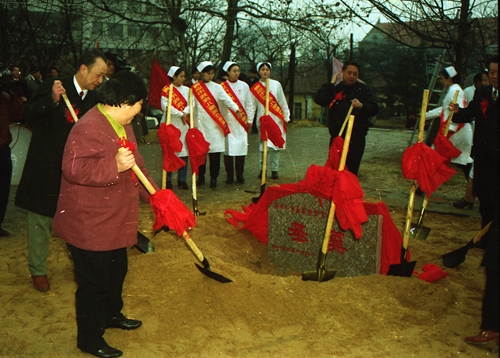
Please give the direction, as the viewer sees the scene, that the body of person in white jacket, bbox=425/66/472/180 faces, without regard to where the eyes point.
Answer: to the viewer's left

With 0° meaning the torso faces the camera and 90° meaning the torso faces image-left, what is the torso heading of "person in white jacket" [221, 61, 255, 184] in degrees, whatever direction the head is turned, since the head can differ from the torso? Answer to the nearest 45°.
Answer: approximately 0°

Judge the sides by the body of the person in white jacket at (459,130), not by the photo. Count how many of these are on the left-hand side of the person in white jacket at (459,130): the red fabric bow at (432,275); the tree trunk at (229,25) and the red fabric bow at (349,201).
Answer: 2

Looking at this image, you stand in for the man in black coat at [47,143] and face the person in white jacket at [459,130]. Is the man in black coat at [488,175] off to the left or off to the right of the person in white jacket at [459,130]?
right

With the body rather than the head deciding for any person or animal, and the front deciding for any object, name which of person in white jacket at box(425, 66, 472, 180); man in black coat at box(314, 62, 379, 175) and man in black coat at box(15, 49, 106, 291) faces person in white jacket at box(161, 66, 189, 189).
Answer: person in white jacket at box(425, 66, 472, 180)

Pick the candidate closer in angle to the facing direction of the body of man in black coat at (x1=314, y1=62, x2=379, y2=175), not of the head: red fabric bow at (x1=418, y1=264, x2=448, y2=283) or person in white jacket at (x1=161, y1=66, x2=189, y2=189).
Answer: the red fabric bow

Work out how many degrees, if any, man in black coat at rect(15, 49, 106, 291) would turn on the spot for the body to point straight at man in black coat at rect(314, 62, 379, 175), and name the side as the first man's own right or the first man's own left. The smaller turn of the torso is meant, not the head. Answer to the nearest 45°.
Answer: approximately 90° to the first man's own left

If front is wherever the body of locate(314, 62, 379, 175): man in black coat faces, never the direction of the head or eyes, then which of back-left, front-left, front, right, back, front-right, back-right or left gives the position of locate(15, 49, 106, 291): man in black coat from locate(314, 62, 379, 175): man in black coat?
front-right

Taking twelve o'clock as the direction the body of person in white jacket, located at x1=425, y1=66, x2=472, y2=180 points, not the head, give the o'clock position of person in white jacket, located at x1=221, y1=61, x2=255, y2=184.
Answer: person in white jacket, located at x1=221, y1=61, x2=255, y2=184 is roughly at 12 o'clock from person in white jacket, located at x1=425, y1=66, x2=472, y2=180.

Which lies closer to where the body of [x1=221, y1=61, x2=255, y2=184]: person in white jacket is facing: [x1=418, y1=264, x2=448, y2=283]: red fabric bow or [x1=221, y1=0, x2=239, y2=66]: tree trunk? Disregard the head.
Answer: the red fabric bow

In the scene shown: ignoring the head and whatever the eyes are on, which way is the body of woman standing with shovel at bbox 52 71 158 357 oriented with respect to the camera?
to the viewer's right

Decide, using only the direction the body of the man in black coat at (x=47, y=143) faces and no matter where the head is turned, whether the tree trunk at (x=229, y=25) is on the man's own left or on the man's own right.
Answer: on the man's own left

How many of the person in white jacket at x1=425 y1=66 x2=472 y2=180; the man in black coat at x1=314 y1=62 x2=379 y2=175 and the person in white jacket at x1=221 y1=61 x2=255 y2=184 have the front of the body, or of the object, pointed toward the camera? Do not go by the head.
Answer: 2
